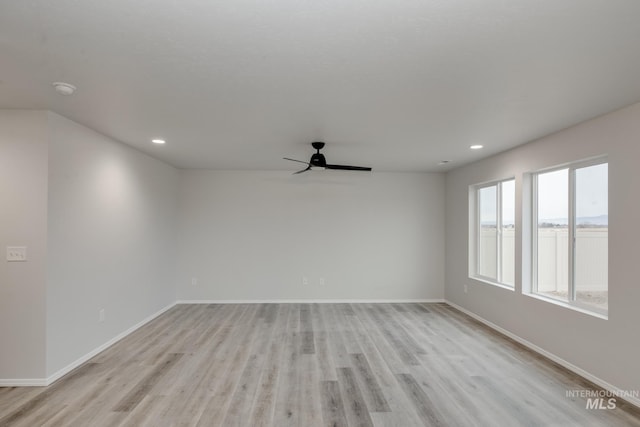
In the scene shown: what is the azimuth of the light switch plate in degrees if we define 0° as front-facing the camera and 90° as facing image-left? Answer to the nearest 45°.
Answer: approximately 0°

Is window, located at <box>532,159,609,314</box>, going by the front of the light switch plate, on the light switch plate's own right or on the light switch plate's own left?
on the light switch plate's own left

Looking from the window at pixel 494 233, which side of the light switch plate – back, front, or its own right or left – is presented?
left
